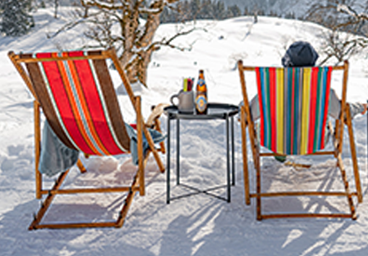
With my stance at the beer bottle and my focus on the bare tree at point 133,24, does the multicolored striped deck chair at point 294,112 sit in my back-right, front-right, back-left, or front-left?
back-right

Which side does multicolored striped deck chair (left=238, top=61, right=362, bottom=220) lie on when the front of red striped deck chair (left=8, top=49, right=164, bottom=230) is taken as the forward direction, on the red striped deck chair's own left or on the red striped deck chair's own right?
on the red striped deck chair's own right

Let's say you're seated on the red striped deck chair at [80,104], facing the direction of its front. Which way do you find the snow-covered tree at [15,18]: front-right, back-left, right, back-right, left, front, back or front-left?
front-left

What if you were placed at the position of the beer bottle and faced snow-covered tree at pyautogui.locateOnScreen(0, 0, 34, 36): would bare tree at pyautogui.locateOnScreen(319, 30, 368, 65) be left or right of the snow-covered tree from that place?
right

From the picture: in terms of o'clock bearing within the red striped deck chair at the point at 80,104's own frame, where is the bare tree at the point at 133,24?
The bare tree is roughly at 11 o'clock from the red striped deck chair.

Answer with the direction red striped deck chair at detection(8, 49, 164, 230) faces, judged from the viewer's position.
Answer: facing away from the viewer and to the right of the viewer

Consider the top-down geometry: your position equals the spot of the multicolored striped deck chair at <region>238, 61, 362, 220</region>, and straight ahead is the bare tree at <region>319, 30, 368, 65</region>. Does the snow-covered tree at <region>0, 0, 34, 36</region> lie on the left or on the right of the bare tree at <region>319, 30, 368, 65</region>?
left

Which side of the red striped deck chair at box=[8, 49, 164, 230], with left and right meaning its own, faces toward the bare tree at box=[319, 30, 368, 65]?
front
